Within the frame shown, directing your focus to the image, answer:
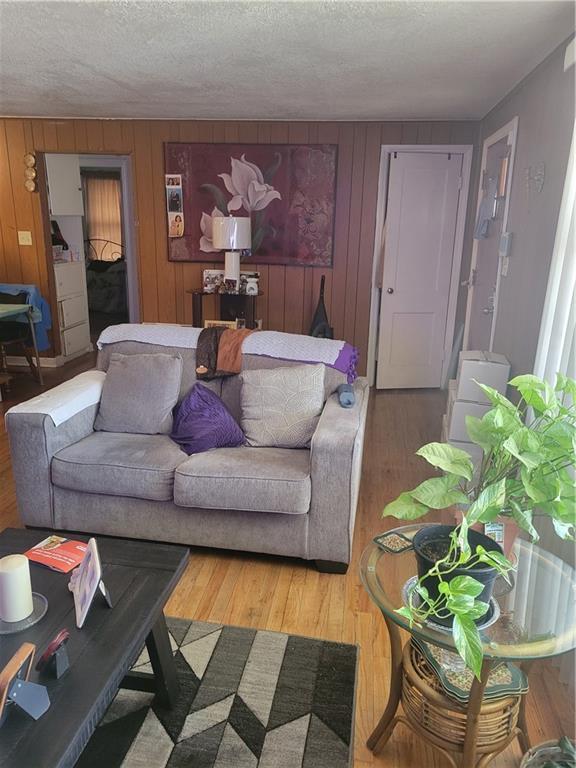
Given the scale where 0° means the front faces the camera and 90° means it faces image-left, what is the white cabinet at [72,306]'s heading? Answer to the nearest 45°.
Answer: approximately 315°

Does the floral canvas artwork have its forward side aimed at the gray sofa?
yes

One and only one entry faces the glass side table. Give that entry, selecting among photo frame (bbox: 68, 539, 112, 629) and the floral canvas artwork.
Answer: the floral canvas artwork

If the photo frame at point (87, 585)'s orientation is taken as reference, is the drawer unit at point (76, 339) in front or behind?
behind

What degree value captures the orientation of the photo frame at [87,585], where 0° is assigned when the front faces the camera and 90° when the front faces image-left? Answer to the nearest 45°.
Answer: approximately 45°

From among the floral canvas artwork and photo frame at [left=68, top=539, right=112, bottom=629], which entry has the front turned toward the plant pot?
the floral canvas artwork

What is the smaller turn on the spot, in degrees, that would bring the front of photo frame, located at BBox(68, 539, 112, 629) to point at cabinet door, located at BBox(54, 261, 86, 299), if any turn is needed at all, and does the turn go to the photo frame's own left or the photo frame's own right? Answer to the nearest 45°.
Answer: approximately 135° to the photo frame's own right

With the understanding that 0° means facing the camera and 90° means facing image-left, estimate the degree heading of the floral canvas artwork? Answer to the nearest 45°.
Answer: approximately 0°

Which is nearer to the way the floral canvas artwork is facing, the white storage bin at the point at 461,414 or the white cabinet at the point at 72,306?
the white storage bin

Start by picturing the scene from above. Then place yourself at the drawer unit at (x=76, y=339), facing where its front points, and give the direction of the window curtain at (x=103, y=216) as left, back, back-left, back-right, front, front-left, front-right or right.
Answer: back-left
